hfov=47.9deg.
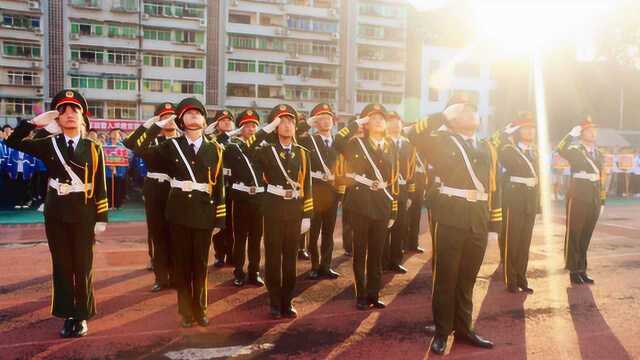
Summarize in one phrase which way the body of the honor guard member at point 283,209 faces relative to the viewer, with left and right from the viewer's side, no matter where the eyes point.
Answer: facing the viewer

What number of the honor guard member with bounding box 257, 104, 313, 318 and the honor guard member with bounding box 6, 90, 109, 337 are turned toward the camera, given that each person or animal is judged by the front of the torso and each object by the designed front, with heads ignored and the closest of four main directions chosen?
2

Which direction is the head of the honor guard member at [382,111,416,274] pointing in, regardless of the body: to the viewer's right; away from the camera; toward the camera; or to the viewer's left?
toward the camera

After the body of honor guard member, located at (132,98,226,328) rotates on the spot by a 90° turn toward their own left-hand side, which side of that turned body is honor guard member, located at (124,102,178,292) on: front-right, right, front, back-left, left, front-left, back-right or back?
left

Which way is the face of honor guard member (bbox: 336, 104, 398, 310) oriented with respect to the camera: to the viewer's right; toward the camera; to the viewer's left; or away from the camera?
toward the camera

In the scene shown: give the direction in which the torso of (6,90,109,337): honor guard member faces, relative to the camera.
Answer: toward the camera

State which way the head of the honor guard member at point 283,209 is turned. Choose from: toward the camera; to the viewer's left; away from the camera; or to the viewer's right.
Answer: toward the camera

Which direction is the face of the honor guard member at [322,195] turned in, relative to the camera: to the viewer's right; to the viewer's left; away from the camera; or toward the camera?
toward the camera

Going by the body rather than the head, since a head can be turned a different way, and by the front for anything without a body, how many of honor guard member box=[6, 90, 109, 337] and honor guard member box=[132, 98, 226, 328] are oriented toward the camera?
2

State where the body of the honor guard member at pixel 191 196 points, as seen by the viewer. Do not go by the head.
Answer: toward the camera

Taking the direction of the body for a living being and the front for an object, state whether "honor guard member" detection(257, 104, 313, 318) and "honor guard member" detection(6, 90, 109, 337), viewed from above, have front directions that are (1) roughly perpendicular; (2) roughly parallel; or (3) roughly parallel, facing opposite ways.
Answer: roughly parallel

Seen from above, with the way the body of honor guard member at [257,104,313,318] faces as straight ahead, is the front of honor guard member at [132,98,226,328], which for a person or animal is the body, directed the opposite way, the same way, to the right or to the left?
the same way

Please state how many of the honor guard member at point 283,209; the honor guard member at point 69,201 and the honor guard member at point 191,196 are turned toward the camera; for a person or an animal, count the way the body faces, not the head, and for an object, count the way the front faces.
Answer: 3

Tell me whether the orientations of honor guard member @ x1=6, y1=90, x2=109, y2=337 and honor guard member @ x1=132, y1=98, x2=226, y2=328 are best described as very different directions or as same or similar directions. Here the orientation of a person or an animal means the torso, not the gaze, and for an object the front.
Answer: same or similar directions
